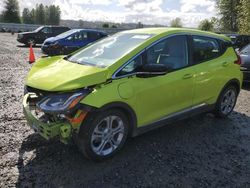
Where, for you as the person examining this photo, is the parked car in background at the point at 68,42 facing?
facing the viewer and to the left of the viewer

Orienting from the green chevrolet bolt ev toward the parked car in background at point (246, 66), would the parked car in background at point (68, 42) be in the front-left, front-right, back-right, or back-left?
front-left

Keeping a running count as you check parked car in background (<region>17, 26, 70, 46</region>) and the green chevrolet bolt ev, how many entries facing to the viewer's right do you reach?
0

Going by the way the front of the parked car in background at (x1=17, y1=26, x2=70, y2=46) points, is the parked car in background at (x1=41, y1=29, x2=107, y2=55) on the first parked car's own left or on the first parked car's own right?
on the first parked car's own left

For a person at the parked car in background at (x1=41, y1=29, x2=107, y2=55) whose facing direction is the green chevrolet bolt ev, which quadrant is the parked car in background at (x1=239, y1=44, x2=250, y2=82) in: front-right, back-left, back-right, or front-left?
front-left

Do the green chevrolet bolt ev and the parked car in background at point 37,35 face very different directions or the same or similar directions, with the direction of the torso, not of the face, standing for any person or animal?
same or similar directions

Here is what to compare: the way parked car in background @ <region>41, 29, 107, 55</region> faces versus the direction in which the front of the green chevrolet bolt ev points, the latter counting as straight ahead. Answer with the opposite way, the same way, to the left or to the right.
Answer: the same way

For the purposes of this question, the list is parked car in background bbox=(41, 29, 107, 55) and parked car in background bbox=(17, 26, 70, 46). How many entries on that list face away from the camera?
0

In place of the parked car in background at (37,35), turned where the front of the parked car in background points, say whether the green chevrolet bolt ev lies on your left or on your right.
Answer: on your left

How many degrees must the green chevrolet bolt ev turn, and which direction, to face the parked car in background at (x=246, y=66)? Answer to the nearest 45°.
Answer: approximately 180°

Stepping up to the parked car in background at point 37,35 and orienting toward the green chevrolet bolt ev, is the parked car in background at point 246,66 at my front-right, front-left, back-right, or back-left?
front-left

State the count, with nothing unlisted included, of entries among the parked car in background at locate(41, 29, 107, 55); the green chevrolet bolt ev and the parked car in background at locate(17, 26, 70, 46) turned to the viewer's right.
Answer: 0

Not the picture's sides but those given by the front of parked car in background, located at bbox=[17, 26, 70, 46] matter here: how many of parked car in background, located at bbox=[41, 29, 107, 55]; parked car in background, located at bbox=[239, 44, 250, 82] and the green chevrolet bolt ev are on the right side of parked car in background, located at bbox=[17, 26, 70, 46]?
0

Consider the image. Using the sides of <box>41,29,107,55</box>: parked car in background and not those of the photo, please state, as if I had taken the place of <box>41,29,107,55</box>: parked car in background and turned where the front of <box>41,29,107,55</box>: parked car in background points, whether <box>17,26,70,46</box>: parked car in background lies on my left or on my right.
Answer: on my right

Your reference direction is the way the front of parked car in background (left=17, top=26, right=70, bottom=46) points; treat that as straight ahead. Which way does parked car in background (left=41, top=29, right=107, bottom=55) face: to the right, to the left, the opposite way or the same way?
the same way

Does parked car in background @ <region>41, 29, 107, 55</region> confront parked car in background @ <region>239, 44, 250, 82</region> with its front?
no
